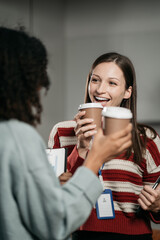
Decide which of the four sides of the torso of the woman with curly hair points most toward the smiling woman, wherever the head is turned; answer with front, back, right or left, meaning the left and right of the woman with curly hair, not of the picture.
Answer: front

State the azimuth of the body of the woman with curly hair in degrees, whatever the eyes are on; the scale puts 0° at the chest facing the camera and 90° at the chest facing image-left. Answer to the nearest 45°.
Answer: approximately 225°

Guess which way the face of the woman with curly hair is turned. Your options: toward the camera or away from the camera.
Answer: away from the camera

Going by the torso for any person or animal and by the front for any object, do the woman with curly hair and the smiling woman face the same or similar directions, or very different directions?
very different directions

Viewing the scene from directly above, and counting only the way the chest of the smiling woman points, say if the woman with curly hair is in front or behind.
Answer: in front

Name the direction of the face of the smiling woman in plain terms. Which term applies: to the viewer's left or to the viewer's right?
to the viewer's left
